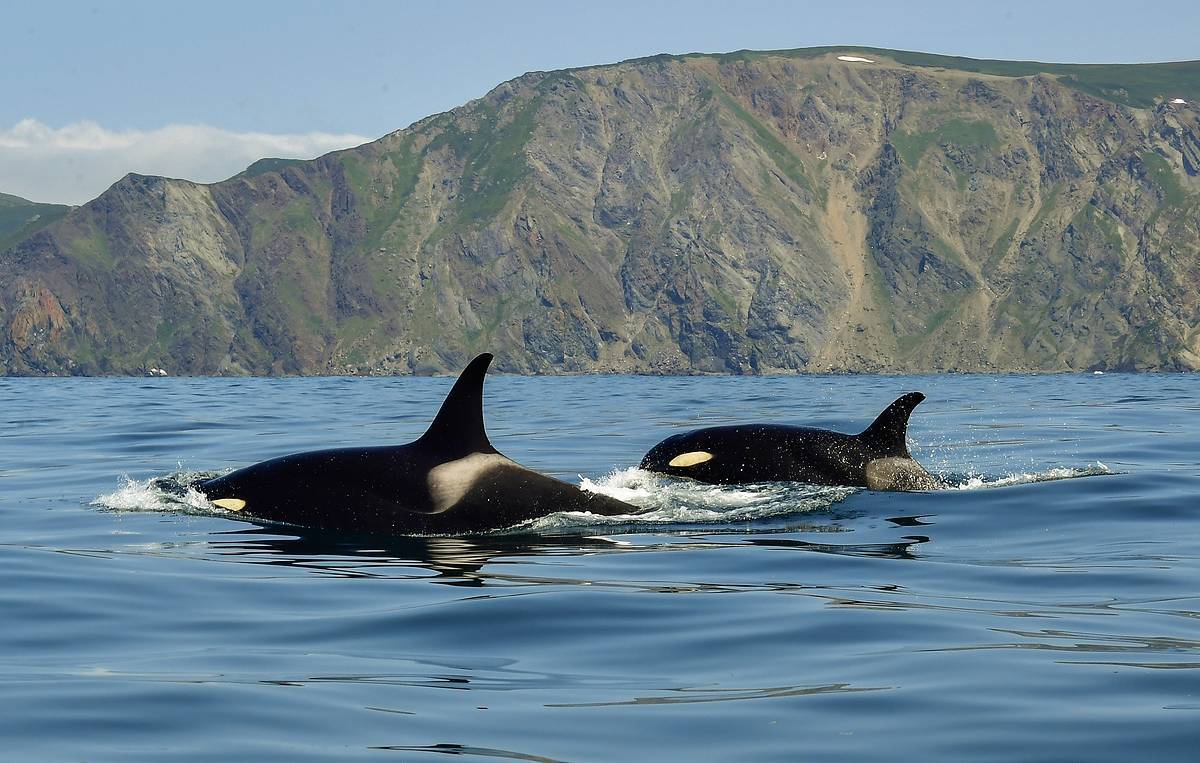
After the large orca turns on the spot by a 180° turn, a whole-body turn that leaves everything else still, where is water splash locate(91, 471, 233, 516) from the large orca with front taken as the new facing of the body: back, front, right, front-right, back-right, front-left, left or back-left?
back-left

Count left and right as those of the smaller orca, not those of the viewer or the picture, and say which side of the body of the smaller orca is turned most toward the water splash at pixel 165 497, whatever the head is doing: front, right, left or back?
front

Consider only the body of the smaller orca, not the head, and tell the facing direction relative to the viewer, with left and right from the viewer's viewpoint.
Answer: facing to the left of the viewer

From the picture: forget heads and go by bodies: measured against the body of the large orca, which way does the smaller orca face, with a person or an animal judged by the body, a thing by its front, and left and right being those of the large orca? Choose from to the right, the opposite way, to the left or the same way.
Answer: the same way

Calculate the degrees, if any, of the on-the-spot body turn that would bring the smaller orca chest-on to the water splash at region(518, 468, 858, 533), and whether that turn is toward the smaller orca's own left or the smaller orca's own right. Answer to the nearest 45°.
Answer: approximately 45° to the smaller orca's own left

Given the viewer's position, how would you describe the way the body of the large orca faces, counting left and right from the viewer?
facing to the left of the viewer

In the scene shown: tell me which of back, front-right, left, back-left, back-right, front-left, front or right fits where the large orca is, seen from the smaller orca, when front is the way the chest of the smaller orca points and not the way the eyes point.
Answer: front-left

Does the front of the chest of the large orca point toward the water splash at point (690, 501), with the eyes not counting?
no

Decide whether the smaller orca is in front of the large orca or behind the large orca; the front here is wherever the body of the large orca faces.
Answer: behind

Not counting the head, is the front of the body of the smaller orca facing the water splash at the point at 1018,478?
no

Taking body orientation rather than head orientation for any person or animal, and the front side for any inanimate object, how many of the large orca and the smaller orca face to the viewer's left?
2
